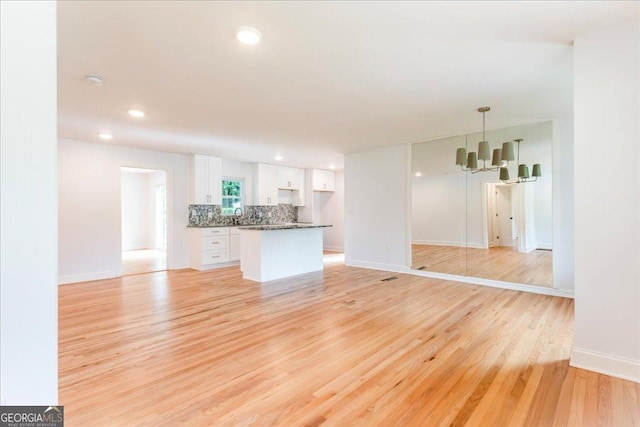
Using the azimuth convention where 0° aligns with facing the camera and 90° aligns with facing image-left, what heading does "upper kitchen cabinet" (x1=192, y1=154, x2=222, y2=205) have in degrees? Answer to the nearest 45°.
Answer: approximately 315°

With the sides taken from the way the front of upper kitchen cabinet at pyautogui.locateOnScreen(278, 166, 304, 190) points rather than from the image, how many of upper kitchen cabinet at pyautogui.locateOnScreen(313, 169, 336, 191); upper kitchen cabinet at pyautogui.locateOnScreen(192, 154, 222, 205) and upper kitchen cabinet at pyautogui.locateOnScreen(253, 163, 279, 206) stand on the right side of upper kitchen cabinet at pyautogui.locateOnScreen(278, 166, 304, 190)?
2

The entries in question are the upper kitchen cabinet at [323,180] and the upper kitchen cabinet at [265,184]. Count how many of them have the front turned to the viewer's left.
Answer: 0

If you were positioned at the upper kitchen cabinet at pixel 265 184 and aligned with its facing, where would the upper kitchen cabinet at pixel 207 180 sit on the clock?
the upper kitchen cabinet at pixel 207 180 is roughly at 3 o'clock from the upper kitchen cabinet at pixel 265 184.

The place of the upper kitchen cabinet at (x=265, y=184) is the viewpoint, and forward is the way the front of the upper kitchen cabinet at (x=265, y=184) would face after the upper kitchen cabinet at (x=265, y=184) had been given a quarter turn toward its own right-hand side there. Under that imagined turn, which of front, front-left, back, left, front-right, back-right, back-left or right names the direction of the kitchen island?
front-left

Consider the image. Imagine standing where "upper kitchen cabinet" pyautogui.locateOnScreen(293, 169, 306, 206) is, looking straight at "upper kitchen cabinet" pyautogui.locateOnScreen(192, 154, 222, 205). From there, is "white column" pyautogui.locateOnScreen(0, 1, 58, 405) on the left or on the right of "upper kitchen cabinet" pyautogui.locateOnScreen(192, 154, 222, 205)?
left

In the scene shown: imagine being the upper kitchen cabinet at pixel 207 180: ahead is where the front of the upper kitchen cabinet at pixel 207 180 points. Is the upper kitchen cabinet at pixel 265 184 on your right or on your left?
on your left

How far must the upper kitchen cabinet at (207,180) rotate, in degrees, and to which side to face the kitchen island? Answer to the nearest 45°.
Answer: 0° — it already faces it

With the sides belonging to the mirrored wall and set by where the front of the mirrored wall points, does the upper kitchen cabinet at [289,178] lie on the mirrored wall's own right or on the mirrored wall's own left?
on the mirrored wall's own right

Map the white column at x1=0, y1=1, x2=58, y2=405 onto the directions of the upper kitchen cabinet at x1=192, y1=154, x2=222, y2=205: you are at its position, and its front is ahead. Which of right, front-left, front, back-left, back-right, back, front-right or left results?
front-right

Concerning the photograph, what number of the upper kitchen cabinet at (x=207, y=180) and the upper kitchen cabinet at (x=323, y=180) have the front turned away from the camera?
0

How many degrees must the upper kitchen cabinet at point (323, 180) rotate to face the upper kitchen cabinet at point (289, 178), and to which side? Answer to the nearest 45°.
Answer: approximately 90° to its right

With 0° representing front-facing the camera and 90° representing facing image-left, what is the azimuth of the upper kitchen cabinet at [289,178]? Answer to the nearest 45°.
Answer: approximately 315°
